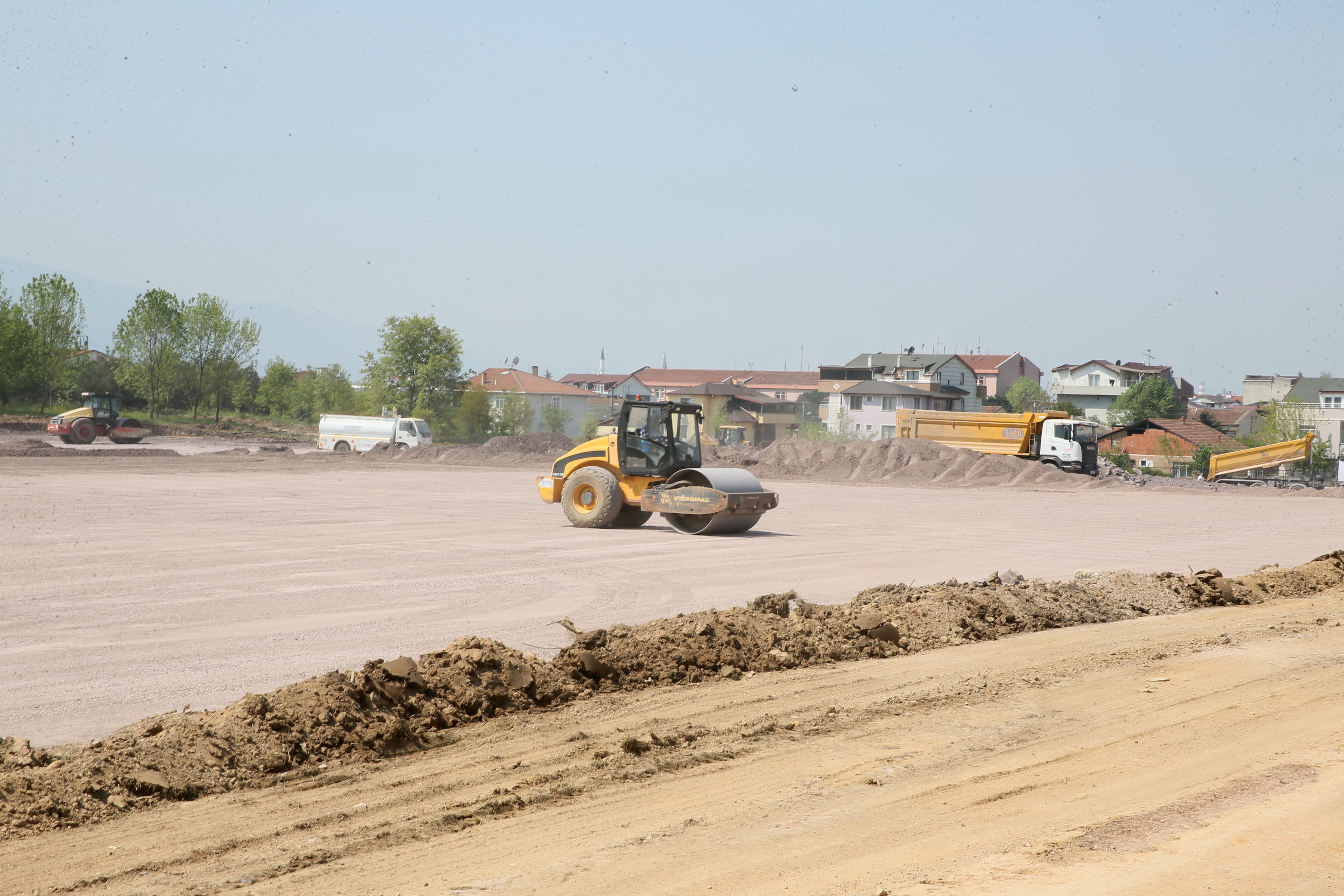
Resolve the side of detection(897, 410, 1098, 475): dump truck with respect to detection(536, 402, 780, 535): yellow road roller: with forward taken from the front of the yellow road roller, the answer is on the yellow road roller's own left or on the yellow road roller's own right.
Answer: on the yellow road roller's own left

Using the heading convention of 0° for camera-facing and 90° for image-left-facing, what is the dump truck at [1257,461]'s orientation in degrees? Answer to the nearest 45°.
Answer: approximately 270°

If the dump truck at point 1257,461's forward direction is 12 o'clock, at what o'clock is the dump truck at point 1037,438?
the dump truck at point 1037,438 is roughly at 5 o'clock from the dump truck at point 1257,461.

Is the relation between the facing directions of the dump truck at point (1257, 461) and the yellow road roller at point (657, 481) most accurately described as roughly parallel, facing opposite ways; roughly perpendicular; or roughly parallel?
roughly parallel

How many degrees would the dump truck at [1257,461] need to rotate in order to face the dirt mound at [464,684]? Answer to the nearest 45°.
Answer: approximately 90° to its right

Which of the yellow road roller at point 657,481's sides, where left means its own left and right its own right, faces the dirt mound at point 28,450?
back

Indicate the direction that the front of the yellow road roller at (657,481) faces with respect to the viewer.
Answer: facing the viewer and to the right of the viewer

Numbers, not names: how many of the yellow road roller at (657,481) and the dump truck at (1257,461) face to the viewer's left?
0

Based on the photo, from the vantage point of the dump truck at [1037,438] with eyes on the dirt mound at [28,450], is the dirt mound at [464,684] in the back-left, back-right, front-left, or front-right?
front-left

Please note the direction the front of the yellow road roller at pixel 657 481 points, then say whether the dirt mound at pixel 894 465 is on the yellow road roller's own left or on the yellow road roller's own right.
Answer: on the yellow road roller's own left

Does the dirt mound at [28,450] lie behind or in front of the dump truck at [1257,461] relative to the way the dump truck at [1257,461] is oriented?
behind

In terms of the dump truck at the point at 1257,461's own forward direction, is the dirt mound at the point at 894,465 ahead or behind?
behind

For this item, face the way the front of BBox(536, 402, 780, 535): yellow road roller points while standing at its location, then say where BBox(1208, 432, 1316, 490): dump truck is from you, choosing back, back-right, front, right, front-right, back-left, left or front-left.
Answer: left
